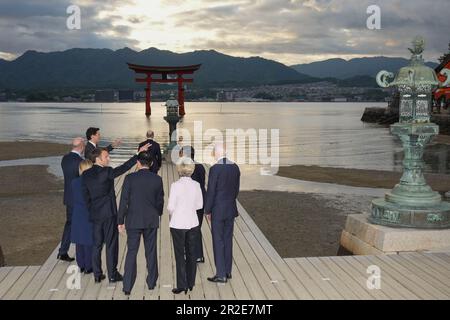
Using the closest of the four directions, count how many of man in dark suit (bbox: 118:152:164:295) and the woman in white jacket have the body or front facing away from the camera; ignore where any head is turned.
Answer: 2

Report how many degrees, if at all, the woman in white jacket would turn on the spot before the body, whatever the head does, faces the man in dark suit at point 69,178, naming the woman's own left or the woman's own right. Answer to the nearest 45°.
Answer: approximately 45° to the woman's own left

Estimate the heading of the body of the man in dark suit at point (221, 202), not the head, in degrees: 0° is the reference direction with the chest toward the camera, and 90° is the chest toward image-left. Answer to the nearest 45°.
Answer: approximately 135°

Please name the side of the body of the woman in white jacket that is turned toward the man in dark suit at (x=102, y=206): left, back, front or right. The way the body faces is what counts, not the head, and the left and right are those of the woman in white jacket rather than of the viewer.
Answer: left

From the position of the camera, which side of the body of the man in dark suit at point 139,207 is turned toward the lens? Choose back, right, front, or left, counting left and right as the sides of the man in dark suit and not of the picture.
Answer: back

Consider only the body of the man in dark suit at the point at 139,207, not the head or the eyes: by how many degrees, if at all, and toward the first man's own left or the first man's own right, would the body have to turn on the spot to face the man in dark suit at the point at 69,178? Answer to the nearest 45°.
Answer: approximately 45° to the first man's own left

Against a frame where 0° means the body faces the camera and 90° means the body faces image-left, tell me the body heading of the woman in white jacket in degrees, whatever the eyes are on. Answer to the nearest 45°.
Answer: approximately 180°

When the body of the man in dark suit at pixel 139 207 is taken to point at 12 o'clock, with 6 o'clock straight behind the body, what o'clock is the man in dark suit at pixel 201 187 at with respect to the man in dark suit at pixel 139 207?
the man in dark suit at pixel 201 187 is roughly at 1 o'clock from the man in dark suit at pixel 139 207.

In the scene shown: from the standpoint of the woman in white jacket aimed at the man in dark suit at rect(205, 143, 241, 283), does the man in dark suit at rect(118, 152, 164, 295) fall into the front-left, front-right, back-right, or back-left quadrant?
back-left
